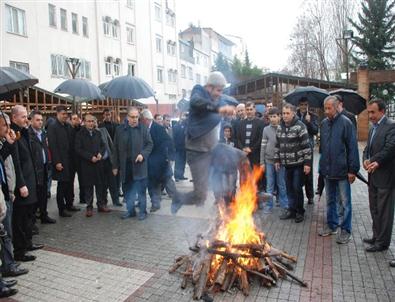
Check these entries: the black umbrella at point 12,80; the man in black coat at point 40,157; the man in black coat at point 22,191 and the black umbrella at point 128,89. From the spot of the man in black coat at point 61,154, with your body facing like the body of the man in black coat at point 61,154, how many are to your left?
1

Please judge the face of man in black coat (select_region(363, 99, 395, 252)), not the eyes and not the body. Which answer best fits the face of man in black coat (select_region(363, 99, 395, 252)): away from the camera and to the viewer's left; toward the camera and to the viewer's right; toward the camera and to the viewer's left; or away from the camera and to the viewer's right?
toward the camera and to the viewer's left

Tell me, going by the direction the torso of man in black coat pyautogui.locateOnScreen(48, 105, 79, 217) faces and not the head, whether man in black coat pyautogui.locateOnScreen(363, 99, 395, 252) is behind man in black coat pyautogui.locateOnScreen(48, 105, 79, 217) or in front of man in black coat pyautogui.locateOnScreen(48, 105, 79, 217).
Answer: in front

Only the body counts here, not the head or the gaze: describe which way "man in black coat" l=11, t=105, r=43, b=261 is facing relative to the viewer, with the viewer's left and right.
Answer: facing to the right of the viewer

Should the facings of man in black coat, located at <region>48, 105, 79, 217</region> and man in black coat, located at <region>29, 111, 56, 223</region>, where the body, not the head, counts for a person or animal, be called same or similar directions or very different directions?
same or similar directions

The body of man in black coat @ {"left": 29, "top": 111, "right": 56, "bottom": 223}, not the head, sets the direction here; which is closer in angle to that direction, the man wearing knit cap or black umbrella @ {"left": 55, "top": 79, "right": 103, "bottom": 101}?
the man wearing knit cap

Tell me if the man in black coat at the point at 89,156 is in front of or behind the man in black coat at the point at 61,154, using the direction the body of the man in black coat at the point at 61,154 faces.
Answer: in front

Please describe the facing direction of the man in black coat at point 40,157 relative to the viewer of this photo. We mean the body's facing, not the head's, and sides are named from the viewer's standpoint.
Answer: facing the viewer and to the right of the viewer

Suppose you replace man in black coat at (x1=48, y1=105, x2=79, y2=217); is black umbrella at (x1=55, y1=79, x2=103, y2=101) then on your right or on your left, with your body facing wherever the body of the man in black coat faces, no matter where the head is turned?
on your left

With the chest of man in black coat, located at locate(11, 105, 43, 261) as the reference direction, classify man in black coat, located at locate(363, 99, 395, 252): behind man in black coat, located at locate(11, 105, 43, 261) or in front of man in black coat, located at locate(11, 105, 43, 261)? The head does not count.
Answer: in front

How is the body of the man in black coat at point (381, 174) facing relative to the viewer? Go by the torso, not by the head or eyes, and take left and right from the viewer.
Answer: facing the viewer and to the left of the viewer
